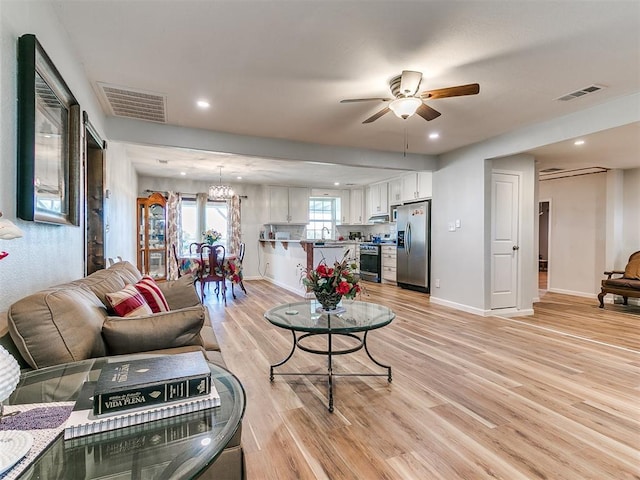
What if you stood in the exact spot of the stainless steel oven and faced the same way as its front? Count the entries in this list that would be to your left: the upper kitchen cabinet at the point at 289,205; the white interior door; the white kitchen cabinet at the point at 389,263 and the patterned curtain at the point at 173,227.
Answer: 2

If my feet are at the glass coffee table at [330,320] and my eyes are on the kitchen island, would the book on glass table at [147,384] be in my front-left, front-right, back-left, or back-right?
back-left

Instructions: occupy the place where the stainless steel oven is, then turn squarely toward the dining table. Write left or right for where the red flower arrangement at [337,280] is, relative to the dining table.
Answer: left

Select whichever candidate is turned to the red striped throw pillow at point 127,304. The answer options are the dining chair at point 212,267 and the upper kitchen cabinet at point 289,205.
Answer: the upper kitchen cabinet

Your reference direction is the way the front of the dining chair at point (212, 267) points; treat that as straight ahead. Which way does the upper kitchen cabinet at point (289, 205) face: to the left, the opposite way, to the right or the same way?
the opposite way

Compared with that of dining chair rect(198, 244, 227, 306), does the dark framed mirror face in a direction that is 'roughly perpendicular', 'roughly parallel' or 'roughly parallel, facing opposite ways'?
roughly perpendicular

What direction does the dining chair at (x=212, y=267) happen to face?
away from the camera

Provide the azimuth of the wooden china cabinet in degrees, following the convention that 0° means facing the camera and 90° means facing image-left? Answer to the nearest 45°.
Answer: approximately 315°
